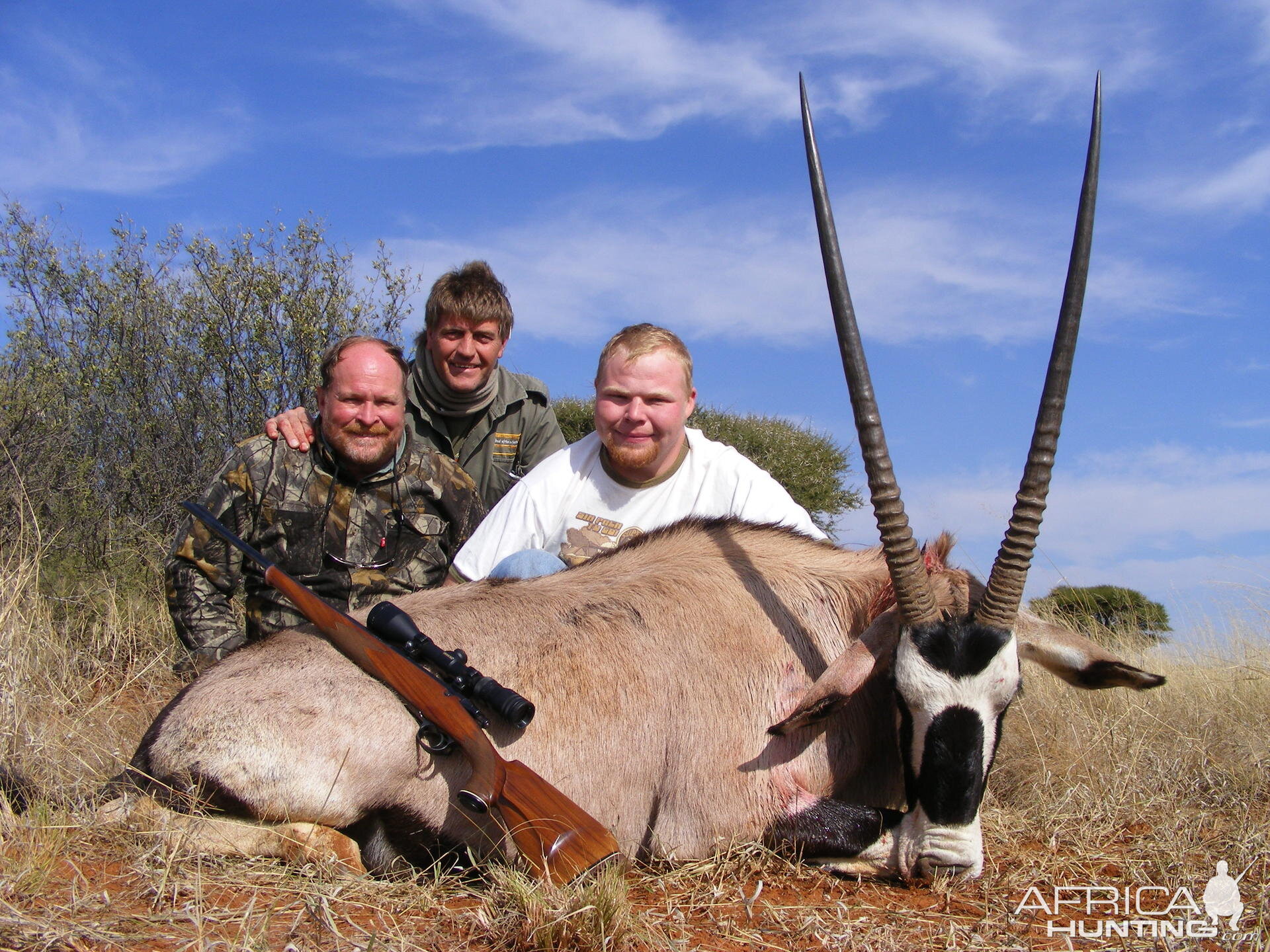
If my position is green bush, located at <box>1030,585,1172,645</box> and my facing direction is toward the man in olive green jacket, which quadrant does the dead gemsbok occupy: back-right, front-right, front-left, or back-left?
front-left

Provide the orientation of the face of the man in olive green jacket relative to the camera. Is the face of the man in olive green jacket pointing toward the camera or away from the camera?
toward the camera

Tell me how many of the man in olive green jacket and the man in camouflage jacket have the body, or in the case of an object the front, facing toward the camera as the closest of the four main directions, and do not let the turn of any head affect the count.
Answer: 2

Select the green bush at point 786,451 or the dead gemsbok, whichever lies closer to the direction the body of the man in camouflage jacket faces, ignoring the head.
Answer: the dead gemsbok

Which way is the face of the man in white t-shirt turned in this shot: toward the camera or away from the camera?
toward the camera

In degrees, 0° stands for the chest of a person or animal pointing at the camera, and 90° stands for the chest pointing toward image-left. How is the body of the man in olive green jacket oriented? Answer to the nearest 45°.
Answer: approximately 0°

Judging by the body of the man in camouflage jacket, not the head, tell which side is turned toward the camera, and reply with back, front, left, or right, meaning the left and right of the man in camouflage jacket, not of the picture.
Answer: front

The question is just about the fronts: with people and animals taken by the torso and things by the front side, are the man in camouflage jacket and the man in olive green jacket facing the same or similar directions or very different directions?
same or similar directions

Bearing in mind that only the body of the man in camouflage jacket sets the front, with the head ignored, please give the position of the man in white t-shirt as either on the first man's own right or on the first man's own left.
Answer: on the first man's own left

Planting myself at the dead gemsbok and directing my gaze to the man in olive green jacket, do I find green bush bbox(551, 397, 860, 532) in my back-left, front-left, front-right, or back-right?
front-right

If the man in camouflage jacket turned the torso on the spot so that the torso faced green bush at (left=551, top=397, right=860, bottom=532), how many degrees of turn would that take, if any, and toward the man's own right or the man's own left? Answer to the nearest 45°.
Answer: approximately 135° to the man's own left

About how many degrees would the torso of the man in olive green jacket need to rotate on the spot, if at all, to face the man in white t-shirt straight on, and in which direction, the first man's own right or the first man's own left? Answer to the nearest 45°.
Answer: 0° — they already face them

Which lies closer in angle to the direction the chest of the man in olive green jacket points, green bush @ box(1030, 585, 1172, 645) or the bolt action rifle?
the bolt action rifle
